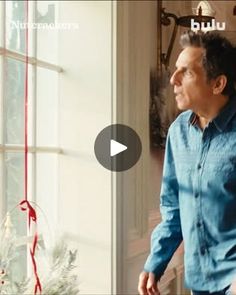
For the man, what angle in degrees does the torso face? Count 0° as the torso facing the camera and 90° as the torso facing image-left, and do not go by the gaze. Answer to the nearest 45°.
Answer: approximately 45°

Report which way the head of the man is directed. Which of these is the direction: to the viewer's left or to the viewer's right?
to the viewer's left
